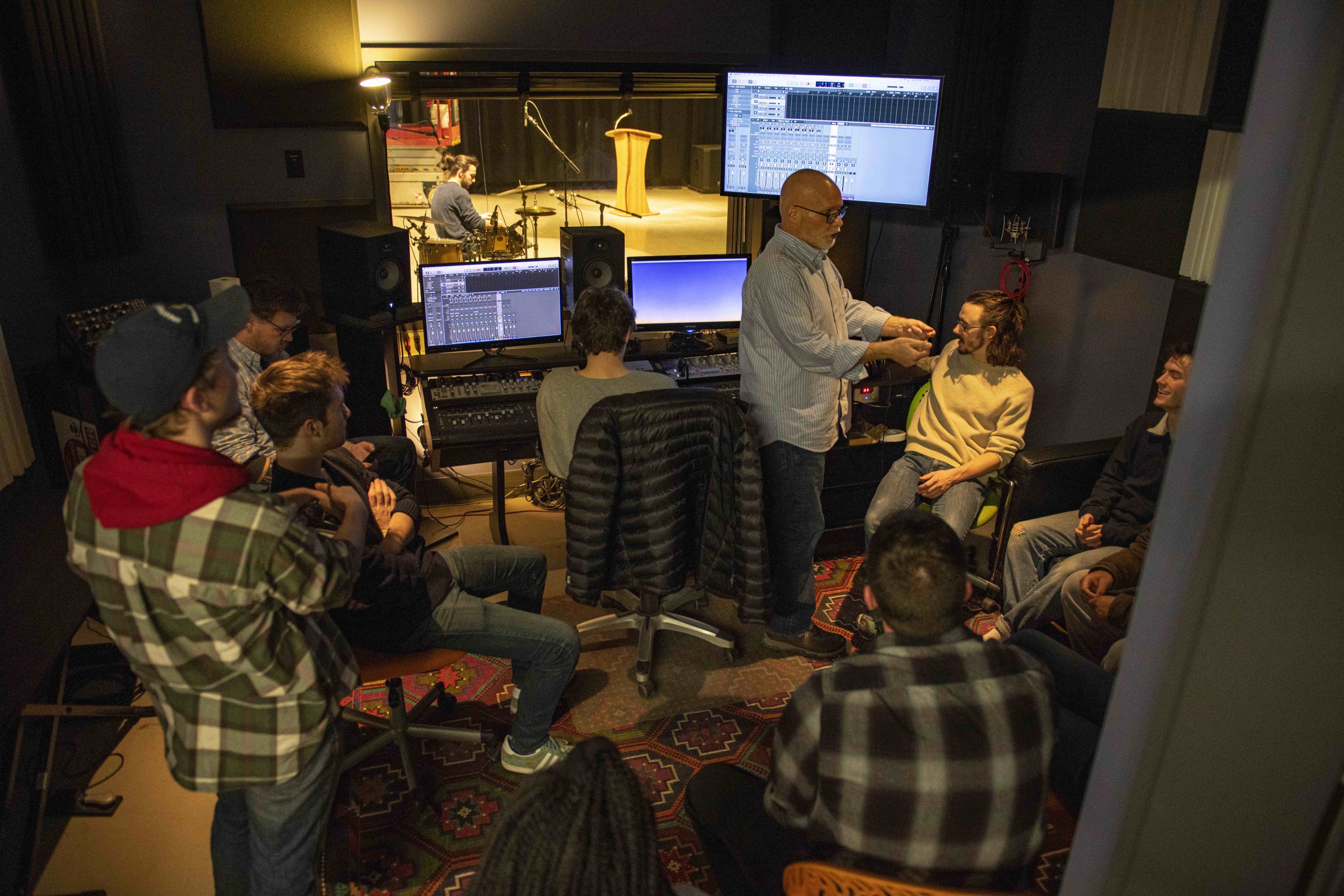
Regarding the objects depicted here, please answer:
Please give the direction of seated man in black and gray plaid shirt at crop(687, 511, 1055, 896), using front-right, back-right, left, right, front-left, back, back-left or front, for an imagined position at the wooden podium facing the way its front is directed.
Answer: front

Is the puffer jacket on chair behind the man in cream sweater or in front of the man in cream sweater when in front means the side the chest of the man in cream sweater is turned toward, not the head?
in front

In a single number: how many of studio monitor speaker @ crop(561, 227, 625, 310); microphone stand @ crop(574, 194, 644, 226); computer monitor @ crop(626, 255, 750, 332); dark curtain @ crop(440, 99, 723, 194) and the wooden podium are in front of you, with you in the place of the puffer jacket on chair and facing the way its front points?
5

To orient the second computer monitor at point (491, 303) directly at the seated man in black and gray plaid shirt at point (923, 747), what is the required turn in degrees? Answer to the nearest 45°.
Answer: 0° — it already faces them

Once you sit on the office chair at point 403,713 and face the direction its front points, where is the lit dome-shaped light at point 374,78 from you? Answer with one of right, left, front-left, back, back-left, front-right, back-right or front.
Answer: left

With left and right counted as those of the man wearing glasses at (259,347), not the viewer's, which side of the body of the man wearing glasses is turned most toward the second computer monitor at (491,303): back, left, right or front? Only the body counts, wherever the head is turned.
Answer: front

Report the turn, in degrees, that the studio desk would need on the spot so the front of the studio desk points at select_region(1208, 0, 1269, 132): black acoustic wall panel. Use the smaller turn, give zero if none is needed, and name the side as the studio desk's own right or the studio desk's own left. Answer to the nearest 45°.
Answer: approximately 90° to the studio desk's own left

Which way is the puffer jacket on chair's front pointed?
away from the camera

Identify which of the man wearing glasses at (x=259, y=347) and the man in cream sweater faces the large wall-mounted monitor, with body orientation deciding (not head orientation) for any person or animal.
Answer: the man wearing glasses

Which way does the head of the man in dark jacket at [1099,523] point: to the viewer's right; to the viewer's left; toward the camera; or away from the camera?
to the viewer's left

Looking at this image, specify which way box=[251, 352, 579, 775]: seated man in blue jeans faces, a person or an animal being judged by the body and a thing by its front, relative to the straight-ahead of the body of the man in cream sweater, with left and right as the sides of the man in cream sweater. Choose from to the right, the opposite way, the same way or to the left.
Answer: the opposite way

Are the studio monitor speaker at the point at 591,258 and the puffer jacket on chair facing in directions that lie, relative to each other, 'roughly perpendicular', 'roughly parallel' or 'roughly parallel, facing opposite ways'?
roughly parallel, facing opposite ways

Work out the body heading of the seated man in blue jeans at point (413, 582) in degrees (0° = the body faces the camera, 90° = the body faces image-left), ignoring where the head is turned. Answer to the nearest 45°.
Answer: approximately 270°

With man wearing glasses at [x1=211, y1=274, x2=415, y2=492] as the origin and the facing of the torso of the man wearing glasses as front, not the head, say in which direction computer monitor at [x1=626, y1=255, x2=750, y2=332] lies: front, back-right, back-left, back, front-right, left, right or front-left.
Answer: front

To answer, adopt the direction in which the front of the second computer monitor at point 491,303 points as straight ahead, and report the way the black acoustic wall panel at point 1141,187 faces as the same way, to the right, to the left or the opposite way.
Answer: to the right

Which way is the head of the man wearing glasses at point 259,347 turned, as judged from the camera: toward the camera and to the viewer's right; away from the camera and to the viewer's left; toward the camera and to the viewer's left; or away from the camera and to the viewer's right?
toward the camera and to the viewer's right

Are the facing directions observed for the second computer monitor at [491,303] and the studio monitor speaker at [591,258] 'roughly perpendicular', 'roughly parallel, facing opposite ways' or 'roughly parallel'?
roughly parallel

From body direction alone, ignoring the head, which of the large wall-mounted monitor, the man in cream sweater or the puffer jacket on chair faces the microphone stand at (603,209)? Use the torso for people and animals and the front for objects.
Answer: the puffer jacket on chair

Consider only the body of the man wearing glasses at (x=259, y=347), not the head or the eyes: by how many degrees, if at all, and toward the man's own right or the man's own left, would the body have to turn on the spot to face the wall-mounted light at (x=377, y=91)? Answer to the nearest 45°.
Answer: approximately 45° to the man's own left

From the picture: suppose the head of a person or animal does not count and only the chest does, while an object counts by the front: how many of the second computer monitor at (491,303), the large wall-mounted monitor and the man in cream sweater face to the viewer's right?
0
